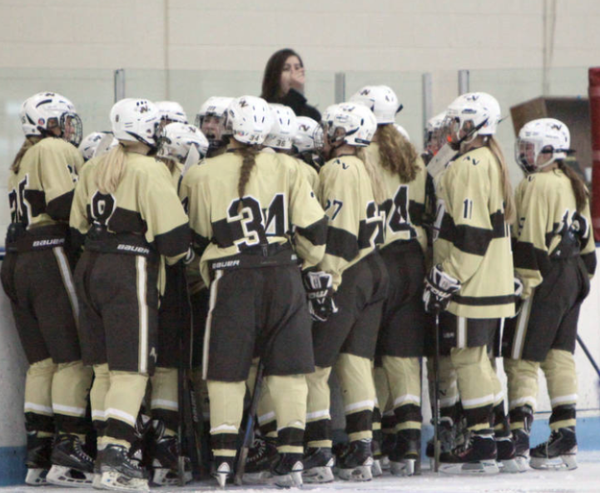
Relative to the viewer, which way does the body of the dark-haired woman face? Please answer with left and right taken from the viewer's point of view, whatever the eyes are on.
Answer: facing the viewer and to the right of the viewer

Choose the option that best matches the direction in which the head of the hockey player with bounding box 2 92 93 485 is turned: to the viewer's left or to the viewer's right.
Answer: to the viewer's right

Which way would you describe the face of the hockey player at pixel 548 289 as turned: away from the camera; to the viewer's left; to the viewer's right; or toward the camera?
to the viewer's left

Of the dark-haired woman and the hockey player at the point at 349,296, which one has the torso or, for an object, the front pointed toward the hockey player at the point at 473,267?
the dark-haired woman

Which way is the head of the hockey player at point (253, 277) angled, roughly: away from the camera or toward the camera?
away from the camera

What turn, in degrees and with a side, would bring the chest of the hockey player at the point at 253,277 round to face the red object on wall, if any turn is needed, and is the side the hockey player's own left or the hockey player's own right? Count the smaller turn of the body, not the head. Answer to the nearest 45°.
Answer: approximately 45° to the hockey player's own right

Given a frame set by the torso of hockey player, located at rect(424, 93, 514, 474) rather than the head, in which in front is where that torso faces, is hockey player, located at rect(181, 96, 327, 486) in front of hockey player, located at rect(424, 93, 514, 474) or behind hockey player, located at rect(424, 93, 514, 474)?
in front

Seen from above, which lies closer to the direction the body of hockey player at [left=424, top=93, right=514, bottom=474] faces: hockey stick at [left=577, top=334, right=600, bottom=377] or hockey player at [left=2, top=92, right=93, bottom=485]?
the hockey player

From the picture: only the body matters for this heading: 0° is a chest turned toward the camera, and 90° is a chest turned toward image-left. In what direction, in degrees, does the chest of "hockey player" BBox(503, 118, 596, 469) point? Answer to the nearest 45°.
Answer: approximately 135°

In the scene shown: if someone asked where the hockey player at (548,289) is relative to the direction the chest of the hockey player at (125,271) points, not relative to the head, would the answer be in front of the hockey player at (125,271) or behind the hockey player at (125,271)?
in front

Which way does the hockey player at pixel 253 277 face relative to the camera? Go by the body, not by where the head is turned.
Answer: away from the camera

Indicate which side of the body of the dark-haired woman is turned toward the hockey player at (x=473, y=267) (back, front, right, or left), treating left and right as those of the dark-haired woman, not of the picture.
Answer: front

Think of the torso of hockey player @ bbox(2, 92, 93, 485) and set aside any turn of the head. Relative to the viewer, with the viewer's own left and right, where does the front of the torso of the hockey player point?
facing away from the viewer and to the right of the viewer
